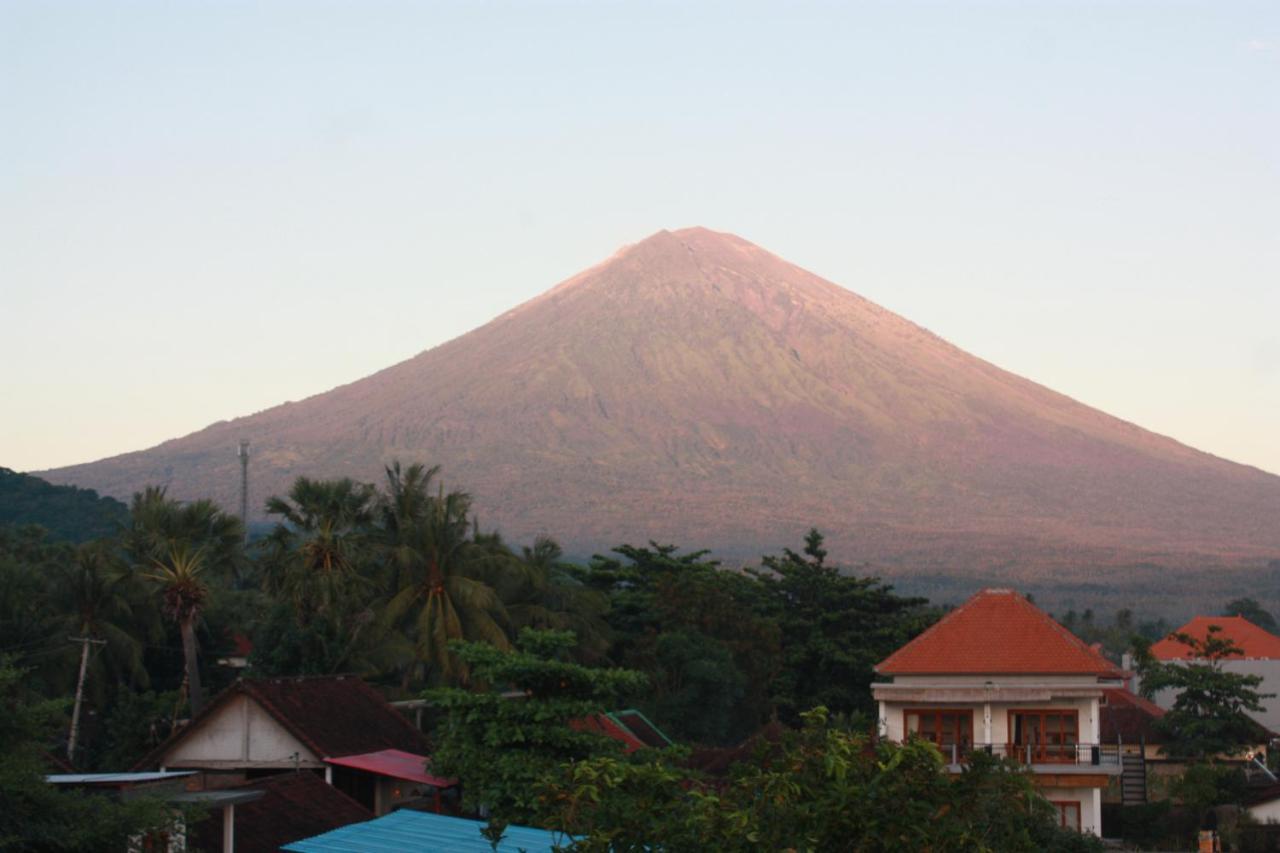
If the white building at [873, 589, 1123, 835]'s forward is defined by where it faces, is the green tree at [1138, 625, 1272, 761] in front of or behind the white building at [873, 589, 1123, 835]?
behind

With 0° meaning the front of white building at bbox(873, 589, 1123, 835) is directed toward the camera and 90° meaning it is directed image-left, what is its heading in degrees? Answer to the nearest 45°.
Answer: approximately 0°

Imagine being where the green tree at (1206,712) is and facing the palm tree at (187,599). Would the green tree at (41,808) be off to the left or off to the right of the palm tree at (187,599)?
left

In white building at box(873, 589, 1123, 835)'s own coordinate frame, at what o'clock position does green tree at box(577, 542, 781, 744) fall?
The green tree is roughly at 5 o'clock from the white building.

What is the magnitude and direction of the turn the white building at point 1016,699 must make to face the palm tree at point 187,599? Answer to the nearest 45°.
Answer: approximately 90° to its right

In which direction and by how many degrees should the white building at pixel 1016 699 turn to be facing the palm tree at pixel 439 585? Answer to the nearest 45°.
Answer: approximately 135° to its right

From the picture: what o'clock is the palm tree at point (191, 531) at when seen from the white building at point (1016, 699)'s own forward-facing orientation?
The palm tree is roughly at 4 o'clock from the white building.

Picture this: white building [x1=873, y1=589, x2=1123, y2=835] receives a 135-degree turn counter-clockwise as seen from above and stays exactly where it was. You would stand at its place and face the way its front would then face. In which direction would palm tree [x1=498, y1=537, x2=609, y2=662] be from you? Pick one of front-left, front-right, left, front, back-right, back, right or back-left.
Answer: left

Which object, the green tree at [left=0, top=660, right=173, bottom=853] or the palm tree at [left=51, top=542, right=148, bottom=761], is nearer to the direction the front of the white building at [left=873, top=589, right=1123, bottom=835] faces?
the green tree

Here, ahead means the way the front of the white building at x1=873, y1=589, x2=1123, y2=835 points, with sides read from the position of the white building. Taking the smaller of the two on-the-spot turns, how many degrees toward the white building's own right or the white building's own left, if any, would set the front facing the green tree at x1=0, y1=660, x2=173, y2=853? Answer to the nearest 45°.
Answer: approximately 45° to the white building's own right

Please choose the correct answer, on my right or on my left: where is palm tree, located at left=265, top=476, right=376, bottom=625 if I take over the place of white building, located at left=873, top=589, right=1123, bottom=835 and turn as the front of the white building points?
on my right
